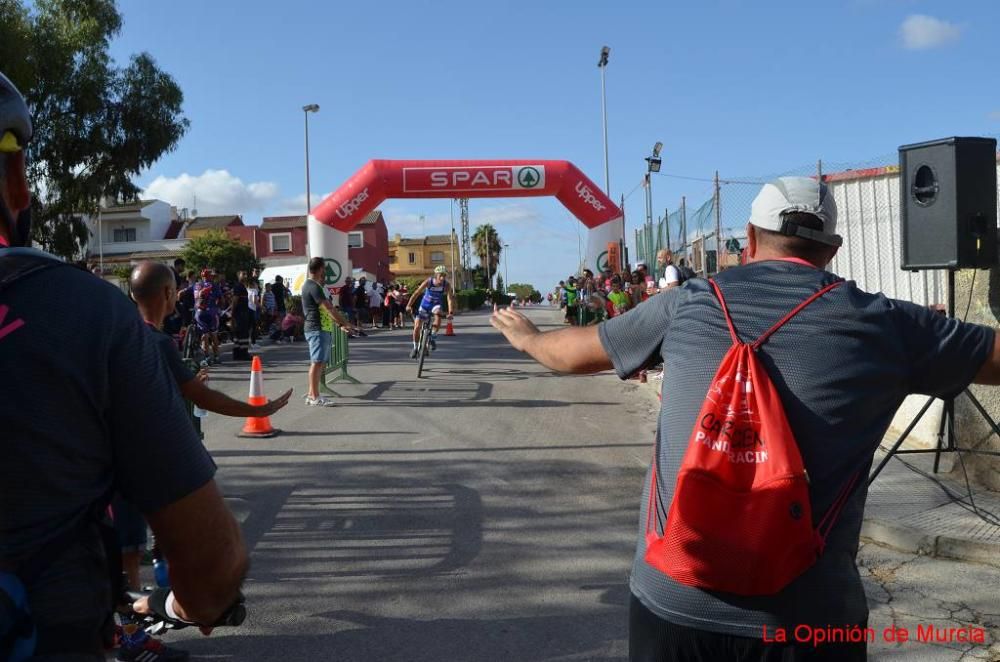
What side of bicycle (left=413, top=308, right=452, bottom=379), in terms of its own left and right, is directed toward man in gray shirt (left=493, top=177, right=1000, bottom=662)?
front

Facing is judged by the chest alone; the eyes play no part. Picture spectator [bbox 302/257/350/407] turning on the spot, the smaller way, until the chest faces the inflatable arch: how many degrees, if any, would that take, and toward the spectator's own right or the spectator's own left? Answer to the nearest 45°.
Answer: approximately 90° to the spectator's own left

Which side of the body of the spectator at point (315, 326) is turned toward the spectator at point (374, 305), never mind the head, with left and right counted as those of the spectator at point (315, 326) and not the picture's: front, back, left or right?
left

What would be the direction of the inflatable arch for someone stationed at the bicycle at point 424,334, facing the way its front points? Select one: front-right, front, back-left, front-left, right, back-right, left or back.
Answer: back

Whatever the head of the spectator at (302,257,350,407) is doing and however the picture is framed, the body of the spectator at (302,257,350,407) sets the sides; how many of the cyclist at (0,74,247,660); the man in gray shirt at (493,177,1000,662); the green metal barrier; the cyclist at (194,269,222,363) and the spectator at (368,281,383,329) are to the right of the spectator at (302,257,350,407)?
2

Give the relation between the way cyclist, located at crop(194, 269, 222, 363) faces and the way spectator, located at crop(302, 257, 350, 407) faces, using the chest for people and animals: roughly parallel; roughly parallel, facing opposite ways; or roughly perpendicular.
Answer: roughly perpendicular

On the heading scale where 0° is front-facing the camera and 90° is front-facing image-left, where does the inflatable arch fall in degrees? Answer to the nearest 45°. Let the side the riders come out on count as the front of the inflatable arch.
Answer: approximately 0°

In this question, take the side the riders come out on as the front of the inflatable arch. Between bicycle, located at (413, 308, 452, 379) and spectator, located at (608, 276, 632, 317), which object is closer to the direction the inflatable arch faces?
the bicycle

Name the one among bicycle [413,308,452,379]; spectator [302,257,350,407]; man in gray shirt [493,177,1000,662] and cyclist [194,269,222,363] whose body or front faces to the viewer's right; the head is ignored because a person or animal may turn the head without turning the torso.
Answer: the spectator

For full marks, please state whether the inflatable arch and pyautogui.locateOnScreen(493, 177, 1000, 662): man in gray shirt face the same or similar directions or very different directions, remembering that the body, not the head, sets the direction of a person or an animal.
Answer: very different directions

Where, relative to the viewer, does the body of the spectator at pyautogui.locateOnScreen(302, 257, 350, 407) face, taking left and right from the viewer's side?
facing to the right of the viewer

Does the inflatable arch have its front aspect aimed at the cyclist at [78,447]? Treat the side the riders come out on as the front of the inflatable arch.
yes
